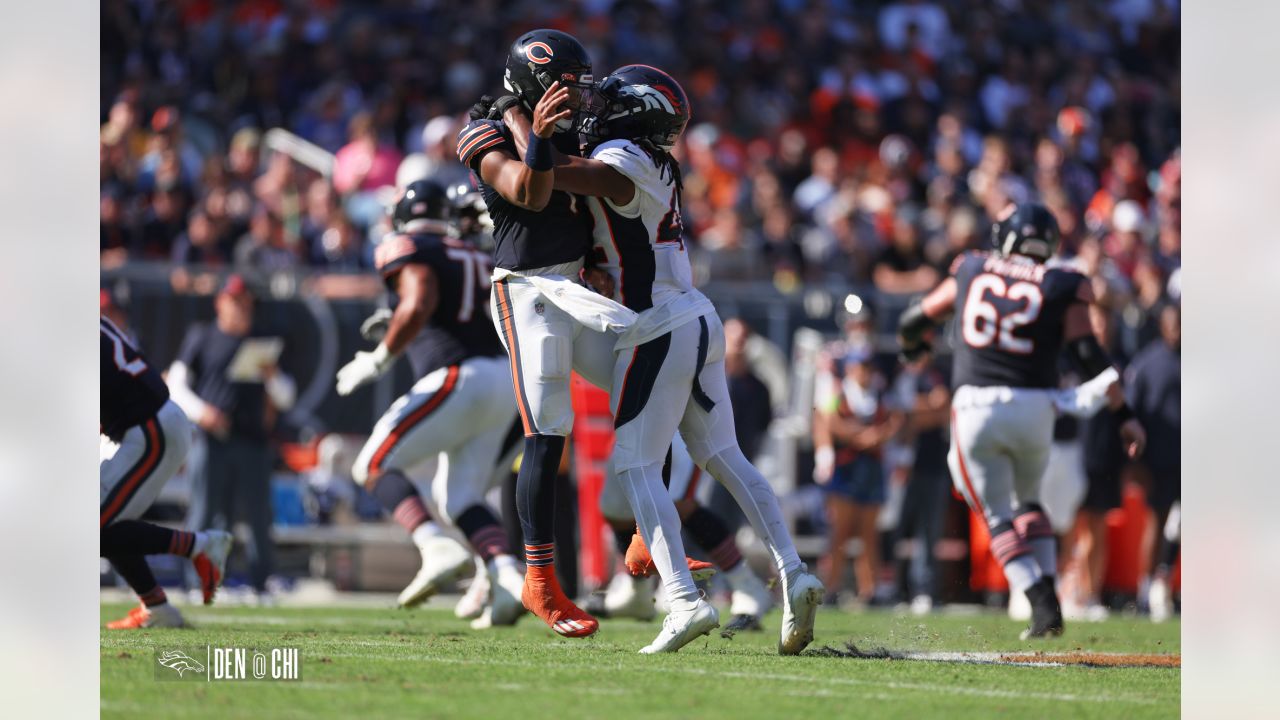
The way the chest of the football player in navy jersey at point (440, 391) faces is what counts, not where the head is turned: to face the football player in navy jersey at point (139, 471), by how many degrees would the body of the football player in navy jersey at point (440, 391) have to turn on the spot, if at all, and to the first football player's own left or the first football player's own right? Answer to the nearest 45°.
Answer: approximately 90° to the first football player's own left

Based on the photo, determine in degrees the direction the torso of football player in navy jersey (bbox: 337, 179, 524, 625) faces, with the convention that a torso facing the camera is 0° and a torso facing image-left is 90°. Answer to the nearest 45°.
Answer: approximately 135°

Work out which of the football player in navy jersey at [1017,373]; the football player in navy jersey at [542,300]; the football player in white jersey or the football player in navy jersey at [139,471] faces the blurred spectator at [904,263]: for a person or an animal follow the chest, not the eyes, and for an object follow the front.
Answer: the football player in navy jersey at [1017,373]

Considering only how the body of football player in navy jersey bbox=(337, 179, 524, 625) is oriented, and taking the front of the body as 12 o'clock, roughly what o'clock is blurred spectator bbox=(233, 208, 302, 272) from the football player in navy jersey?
The blurred spectator is roughly at 1 o'clock from the football player in navy jersey.

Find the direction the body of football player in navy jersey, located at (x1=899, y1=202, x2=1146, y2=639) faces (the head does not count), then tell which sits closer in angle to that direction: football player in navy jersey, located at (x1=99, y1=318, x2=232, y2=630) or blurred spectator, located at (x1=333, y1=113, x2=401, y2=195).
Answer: the blurred spectator

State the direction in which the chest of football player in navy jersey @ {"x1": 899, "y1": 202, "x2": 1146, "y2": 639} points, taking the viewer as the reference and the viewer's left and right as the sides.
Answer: facing away from the viewer

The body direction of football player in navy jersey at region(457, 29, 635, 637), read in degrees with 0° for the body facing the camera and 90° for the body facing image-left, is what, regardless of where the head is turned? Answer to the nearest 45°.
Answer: approximately 315°

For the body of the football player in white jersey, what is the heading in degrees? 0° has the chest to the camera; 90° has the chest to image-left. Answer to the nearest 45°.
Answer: approximately 90°

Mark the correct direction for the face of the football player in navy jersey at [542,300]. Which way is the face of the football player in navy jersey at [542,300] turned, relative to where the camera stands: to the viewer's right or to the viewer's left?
to the viewer's right
